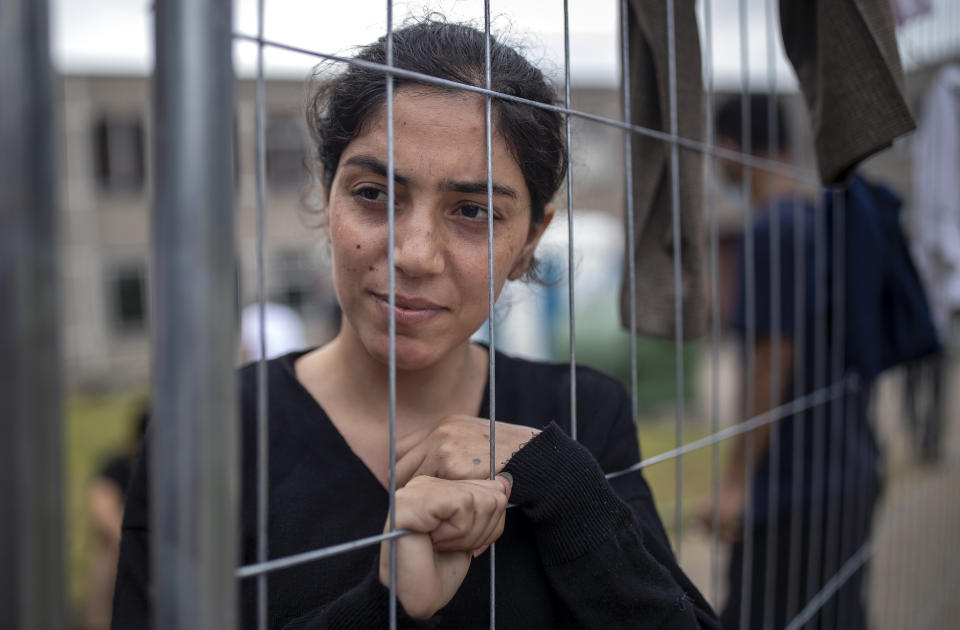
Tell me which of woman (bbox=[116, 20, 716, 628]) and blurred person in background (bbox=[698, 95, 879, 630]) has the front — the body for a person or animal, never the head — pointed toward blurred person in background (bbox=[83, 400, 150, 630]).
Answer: blurred person in background (bbox=[698, 95, 879, 630])

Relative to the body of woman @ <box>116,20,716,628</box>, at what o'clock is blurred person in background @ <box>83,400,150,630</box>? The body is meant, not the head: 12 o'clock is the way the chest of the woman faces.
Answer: The blurred person in background is roughly at 5 o'clock from the woman.

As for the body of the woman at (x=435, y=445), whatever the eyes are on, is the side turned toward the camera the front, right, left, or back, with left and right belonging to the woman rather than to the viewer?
front

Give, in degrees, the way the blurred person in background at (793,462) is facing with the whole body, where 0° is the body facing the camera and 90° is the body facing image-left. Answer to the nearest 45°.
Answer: approximately 90°

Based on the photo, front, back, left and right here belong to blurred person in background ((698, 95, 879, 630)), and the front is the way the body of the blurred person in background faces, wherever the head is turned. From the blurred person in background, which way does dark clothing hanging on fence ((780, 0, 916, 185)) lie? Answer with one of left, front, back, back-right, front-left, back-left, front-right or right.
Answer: left

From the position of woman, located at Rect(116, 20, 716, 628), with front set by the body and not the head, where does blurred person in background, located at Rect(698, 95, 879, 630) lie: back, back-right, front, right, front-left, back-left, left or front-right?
back-left
